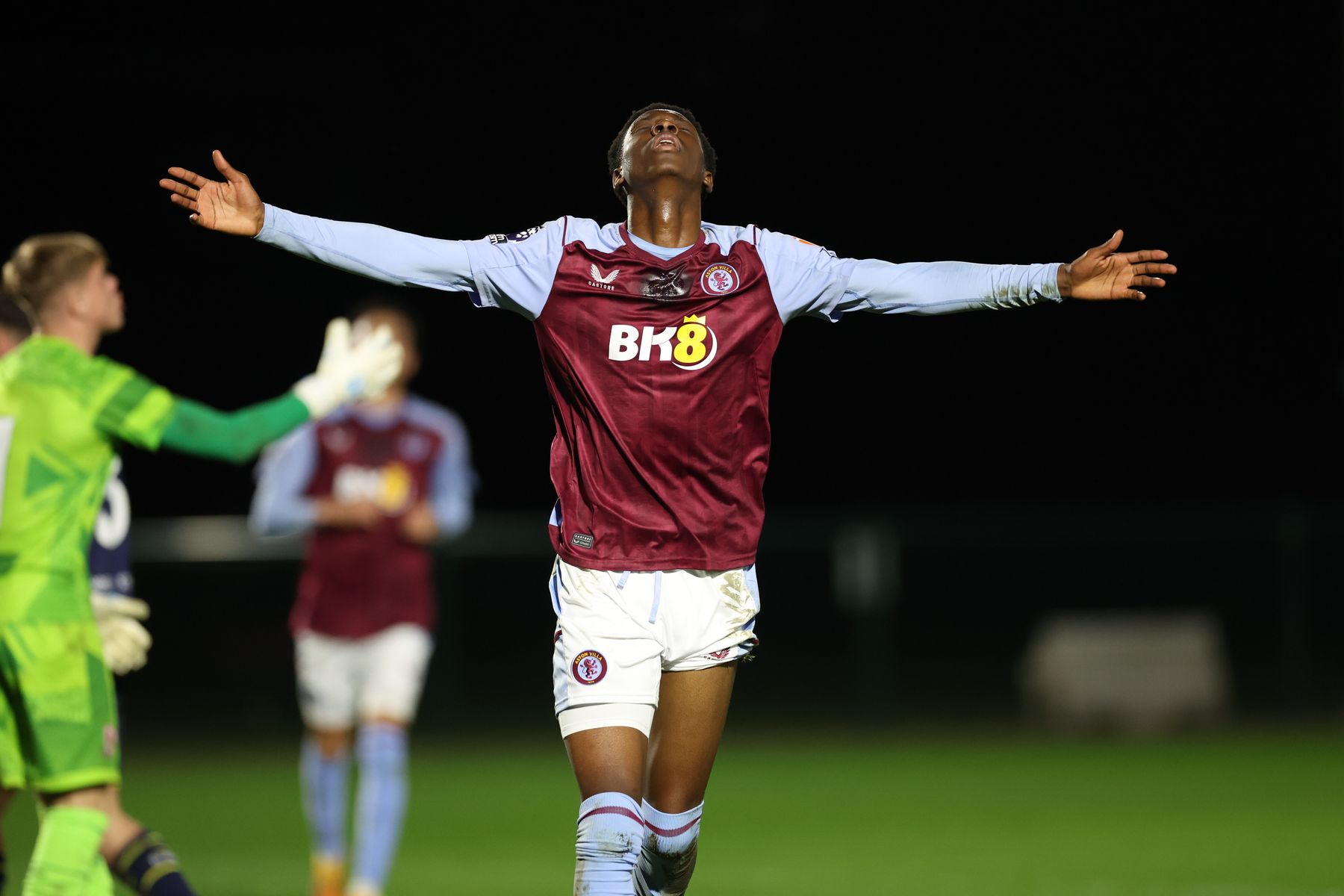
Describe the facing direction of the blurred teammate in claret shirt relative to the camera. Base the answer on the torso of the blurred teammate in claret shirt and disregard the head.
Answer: toward the camera

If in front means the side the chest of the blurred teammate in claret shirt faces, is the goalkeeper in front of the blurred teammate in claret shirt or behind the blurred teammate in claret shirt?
in front

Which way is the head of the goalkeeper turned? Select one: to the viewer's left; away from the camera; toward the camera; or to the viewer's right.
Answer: to the viewer's right
